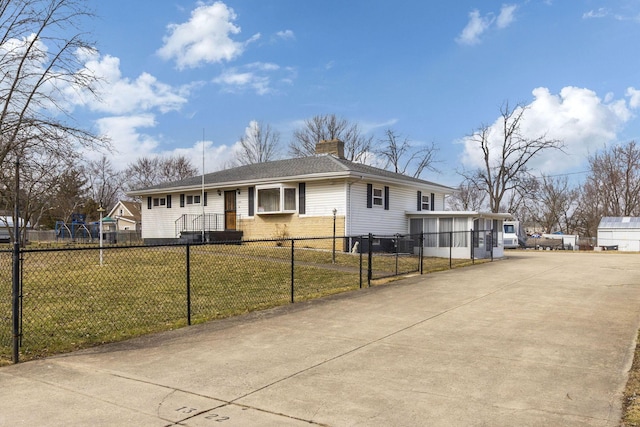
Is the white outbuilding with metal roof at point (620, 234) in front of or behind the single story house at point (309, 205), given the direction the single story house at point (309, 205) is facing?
behind

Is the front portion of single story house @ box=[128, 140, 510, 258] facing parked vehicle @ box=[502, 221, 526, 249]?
no

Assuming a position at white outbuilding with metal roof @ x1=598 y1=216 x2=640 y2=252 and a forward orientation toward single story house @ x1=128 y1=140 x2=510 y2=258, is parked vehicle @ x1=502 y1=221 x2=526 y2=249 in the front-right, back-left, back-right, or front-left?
front-right

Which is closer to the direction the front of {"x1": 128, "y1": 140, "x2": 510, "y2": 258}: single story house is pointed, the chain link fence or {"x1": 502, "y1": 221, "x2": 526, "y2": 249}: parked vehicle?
the chain link fence

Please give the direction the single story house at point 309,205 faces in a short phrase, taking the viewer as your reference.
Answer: facing the viewer and to the left of the viewer
